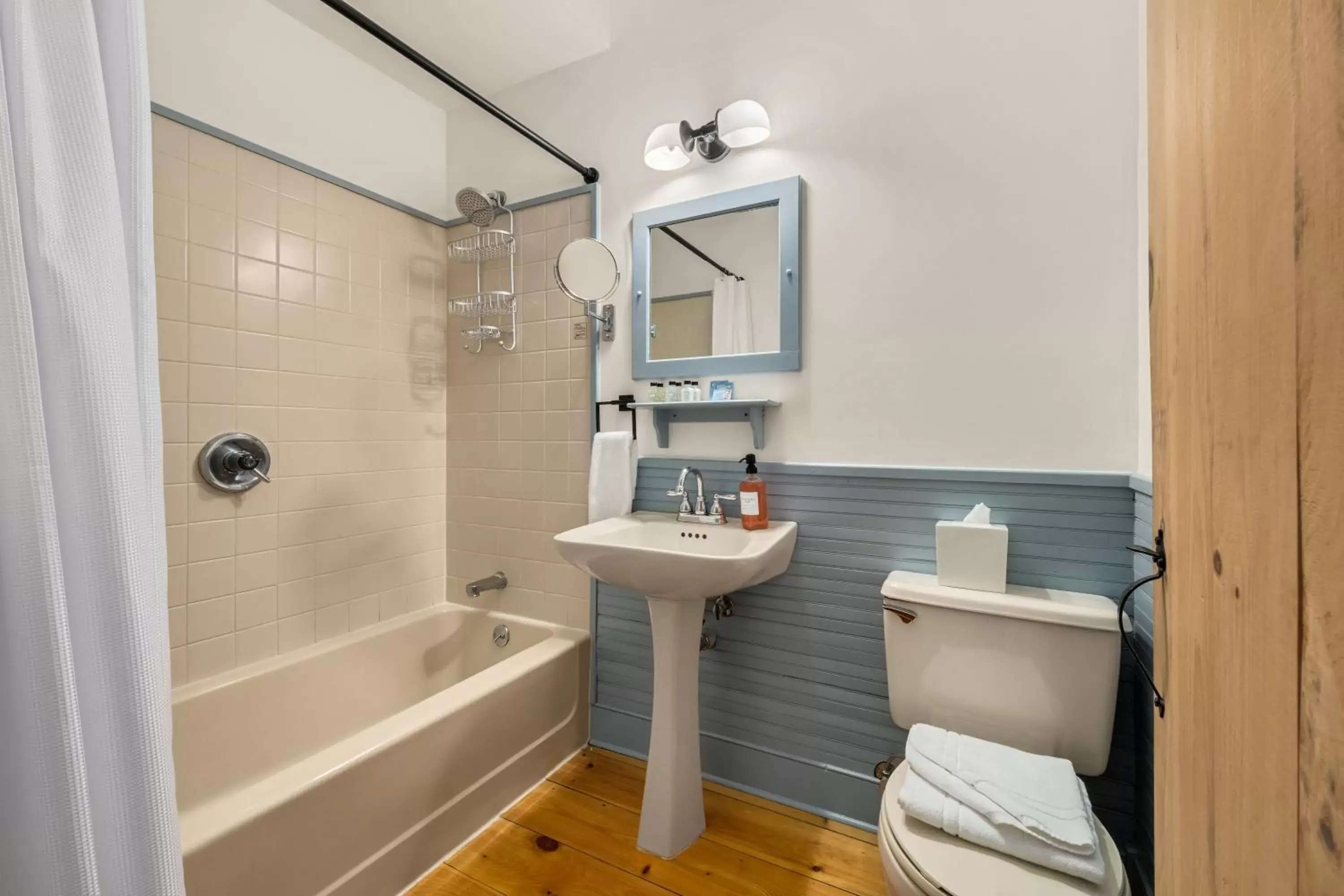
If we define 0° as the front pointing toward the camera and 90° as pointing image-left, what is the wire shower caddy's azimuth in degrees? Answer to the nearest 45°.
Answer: approximately 45°

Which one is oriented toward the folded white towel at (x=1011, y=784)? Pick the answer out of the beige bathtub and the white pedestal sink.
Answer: the beige bathtub

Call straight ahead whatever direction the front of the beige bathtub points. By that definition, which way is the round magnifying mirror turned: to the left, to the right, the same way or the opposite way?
to the right

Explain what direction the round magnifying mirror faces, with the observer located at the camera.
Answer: facing the viewer

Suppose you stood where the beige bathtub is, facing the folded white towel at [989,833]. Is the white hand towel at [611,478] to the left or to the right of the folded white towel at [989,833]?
left

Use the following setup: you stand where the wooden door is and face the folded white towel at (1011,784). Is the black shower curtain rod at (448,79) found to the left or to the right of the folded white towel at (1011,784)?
left

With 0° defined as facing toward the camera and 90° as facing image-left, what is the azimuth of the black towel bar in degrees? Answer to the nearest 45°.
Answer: approximately 45°

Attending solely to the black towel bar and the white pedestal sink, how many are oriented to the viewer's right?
0

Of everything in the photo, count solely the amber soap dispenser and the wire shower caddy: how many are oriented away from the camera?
0

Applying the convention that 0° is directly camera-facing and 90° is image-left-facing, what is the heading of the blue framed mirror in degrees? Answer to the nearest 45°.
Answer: approximately 45°

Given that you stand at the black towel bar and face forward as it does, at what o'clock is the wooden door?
The wooden door is roughly at 10 o'clock from the black towel bar.

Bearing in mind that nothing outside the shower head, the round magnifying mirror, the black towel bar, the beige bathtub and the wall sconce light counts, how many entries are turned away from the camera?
0

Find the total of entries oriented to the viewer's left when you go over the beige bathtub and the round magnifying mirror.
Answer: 0

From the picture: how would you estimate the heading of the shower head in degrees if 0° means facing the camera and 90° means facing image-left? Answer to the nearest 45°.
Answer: approximately 45°

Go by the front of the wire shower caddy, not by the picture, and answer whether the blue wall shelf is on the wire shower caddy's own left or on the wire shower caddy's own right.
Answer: on the wire shower caddy's own left

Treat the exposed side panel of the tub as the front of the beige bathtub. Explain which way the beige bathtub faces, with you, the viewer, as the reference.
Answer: facing the viewer and to the right of the viewer

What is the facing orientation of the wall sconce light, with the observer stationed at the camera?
facing the viewer and to the left of the viewer
